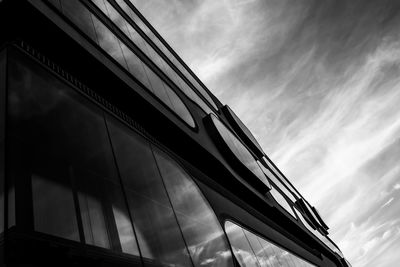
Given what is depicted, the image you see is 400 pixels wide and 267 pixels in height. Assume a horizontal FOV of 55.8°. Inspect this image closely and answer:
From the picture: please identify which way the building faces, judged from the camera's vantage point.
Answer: facing the viewer and to the right of the viewer
